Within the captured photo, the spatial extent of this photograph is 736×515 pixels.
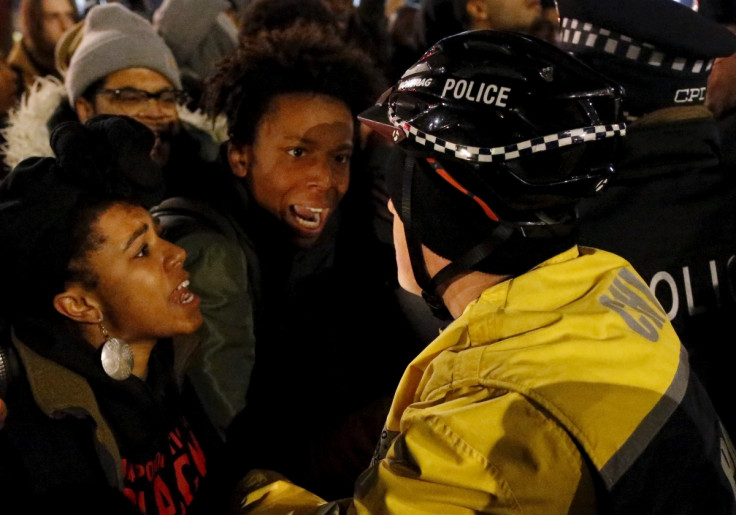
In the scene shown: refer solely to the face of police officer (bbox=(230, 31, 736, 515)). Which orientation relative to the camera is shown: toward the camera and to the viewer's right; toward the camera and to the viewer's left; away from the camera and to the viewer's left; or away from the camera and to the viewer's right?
away from the camera and to the viewer's left

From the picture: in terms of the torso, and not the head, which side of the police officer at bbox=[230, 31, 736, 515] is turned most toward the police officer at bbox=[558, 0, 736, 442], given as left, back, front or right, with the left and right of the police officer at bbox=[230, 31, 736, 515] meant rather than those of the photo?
right

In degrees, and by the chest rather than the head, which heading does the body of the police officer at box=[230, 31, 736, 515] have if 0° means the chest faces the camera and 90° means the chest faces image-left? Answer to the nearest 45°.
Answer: approximately 135°
